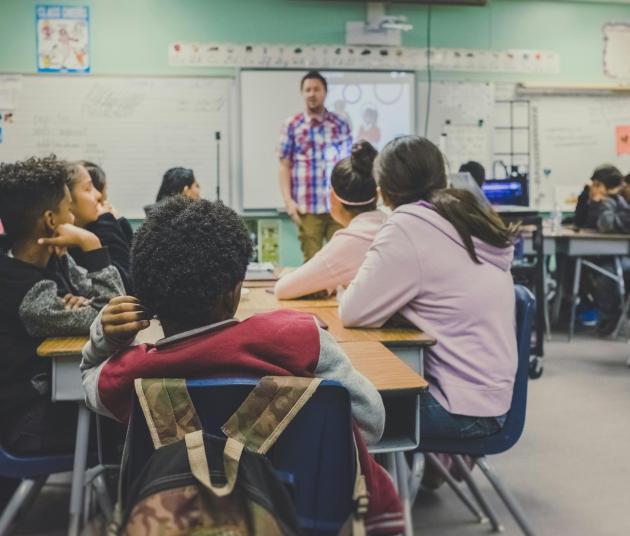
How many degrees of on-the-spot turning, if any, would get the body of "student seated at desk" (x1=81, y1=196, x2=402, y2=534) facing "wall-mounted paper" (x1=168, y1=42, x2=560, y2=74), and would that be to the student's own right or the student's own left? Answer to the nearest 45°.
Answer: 0° — they already face it

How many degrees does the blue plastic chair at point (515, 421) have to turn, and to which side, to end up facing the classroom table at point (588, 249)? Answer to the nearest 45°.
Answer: approximately 90° to its right

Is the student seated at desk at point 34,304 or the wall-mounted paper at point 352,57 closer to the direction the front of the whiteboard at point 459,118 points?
the student seated at desk

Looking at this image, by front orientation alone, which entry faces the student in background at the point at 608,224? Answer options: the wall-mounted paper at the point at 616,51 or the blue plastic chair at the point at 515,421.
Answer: the wall-mounted paper

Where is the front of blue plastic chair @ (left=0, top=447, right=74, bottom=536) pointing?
to the viewer's right

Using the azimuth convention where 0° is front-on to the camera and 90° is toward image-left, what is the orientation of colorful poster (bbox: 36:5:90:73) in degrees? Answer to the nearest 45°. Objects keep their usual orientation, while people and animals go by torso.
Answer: approximately 0°

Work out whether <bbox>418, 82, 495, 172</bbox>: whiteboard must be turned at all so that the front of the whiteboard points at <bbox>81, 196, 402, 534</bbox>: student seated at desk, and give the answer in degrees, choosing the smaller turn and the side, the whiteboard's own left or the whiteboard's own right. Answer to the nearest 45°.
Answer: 0° — it already faces them

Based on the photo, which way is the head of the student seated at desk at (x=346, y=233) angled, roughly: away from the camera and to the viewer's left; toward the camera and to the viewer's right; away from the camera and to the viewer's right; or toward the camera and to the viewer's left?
away from the camera and to the viewer's left

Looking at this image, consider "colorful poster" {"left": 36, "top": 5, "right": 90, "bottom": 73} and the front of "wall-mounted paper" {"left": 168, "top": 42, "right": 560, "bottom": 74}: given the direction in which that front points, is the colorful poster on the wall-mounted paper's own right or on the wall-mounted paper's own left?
on the wall-mounted paper's own right

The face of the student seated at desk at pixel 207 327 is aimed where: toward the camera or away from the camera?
away from the camera

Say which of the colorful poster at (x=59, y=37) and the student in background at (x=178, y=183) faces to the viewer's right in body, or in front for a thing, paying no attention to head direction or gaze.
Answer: the student in background
